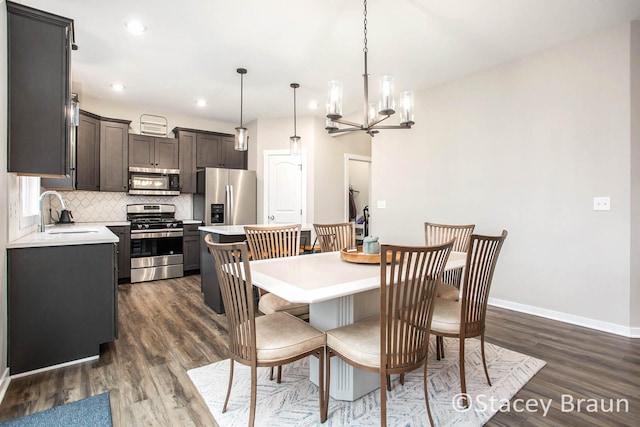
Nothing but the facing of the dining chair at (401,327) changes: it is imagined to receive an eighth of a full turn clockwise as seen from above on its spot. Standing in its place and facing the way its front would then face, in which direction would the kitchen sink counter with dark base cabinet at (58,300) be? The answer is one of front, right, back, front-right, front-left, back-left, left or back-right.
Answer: left

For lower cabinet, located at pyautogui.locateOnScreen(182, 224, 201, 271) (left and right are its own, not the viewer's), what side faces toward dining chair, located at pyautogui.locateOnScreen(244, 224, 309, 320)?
front

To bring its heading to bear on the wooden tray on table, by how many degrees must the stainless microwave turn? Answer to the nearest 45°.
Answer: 0° — it already faces it

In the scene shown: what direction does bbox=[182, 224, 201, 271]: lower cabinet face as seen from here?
toward the camera

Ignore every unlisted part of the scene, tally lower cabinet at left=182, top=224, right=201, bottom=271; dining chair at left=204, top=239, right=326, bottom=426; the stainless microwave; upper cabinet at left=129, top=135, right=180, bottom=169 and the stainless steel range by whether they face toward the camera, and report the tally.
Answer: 4

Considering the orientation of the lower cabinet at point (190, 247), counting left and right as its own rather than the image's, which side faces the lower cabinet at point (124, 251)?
right

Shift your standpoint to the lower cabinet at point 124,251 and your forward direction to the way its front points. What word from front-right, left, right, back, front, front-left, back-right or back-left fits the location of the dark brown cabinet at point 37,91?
front

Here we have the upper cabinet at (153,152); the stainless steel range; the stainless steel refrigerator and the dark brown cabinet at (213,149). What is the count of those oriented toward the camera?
4

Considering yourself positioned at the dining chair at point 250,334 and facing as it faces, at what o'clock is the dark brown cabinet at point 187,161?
The dark brown cabinet is roughly at 10 o'clock from the dining chair.

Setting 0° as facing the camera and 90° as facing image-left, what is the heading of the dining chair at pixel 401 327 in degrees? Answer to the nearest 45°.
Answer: approximately 135°

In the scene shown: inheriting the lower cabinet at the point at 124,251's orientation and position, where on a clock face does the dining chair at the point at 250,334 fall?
The dining chair is roughly at 12 o'clock from the lower cabinet.

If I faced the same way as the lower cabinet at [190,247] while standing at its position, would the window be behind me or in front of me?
in front

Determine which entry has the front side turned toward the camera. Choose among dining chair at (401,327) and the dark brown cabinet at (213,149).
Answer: the dark brown cabinet

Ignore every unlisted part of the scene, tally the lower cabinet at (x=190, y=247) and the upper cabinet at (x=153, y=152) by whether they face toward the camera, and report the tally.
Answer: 2

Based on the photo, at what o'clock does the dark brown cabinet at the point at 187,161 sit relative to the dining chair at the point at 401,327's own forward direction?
The dark brown cabinet is roughly at 12 o'clock from the dining chair.

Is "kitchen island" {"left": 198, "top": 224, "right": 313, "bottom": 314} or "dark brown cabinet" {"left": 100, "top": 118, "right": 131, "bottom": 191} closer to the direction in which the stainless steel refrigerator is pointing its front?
the kitchen island

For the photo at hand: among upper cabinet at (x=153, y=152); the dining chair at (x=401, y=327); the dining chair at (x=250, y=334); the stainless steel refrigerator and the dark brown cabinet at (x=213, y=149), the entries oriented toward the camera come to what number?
3

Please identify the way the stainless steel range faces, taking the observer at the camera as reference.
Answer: facing the viewer

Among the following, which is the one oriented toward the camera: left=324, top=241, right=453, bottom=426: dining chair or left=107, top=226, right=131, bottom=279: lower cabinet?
the lower cabinet

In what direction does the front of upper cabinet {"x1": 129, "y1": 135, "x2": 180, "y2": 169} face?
toward the camera

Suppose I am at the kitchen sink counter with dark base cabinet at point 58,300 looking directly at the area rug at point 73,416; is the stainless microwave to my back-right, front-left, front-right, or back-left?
back-left
